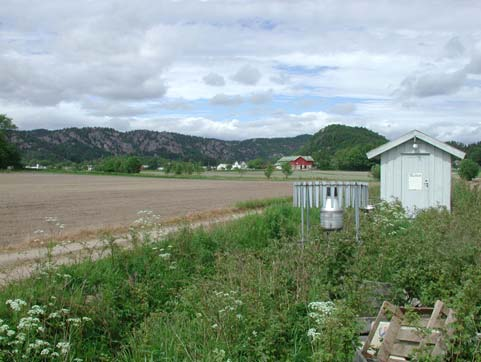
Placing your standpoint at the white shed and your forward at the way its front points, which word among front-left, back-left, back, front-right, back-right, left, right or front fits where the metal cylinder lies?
front

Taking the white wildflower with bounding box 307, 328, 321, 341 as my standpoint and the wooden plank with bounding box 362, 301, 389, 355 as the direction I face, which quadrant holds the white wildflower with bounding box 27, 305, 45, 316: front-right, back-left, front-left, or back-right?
back-left

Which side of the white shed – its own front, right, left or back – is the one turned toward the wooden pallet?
front

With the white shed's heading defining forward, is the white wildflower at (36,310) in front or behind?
in front

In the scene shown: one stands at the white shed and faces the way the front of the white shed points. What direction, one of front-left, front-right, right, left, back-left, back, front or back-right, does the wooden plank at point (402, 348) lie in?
front

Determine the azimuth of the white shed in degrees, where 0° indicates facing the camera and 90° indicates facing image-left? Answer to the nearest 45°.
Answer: approximately 0°

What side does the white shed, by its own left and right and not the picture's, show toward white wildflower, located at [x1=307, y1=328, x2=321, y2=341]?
front

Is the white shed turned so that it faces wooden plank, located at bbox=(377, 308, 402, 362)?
yes

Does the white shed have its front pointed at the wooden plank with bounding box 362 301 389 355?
yes
